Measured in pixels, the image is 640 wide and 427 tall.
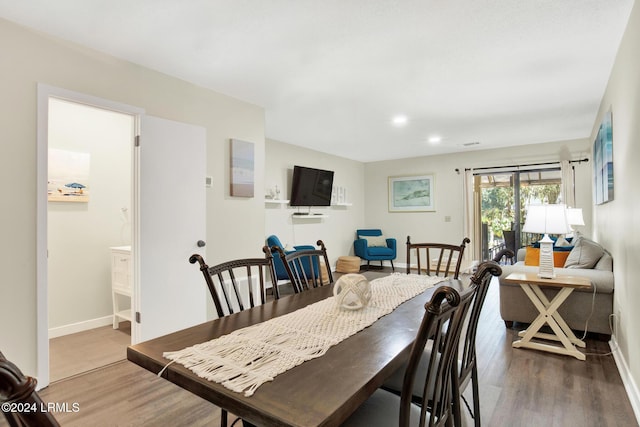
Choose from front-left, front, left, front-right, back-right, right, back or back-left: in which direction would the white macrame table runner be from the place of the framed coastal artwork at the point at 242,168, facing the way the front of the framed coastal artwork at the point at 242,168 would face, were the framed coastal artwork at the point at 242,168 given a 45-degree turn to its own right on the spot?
front

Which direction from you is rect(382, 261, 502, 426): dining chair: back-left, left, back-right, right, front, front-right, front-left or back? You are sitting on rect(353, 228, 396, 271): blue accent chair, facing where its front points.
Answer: front-right

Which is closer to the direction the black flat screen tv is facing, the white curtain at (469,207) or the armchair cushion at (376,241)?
the white curtain

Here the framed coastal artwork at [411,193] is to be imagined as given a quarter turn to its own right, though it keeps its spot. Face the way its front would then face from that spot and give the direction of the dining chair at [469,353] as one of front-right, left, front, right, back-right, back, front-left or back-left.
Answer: left

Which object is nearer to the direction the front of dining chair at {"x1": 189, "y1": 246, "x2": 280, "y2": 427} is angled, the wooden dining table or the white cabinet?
the wooden dining table

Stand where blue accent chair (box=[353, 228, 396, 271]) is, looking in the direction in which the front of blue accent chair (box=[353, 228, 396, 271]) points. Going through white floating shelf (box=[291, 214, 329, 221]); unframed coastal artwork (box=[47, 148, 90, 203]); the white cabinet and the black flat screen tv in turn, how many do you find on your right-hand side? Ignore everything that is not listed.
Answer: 4

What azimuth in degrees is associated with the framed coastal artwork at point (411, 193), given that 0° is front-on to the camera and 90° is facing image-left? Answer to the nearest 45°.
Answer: approximately 0°

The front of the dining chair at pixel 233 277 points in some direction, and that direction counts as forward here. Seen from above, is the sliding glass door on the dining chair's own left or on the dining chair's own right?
on the dining chair's own left

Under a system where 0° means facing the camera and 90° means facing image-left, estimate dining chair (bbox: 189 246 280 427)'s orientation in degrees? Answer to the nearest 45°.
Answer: approximately 315°

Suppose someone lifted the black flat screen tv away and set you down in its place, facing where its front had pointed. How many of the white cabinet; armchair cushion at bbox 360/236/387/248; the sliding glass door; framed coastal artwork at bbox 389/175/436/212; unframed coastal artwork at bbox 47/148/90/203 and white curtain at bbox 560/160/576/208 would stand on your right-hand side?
2

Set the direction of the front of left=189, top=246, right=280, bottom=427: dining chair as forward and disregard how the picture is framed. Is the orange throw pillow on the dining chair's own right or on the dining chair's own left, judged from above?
on the dining chair's own left

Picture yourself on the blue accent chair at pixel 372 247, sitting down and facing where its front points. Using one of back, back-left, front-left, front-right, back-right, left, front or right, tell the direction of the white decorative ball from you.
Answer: front-right

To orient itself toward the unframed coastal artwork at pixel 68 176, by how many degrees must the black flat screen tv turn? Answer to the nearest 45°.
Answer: approximately 90° to its right

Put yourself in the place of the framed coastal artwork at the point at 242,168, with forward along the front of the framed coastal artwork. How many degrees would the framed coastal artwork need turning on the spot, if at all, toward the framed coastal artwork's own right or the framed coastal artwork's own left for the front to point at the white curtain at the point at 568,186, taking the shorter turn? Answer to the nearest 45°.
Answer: approximately 45° to the framed coastal artwork's own left
